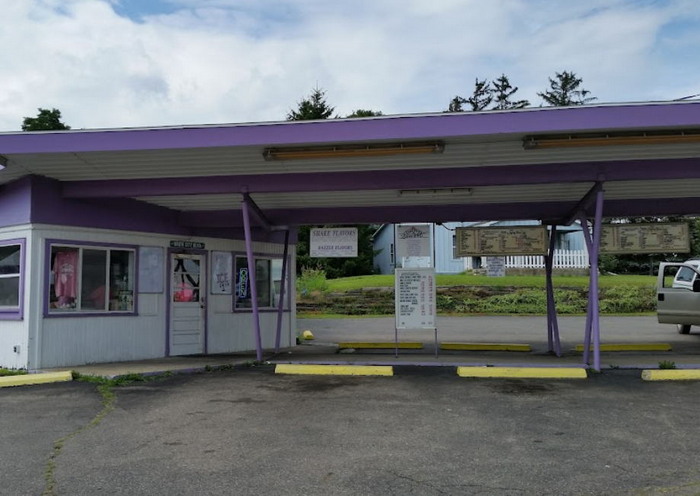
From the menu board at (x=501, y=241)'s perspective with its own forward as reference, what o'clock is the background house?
The background house is roughly at 6 o'clock from the menu board.

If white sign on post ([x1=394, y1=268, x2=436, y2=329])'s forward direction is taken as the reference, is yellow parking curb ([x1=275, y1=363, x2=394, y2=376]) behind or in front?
in front

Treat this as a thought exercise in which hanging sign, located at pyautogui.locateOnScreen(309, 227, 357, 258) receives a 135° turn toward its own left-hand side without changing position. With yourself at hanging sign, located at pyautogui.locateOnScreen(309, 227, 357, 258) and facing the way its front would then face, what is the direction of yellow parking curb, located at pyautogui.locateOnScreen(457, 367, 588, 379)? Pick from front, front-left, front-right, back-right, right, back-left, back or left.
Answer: right

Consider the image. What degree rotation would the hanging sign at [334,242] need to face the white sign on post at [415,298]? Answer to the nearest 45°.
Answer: approximately 90° to its left

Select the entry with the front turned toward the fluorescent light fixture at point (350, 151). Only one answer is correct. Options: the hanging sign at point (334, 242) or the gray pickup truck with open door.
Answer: the hanging sign

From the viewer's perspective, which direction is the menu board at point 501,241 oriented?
toward the camera

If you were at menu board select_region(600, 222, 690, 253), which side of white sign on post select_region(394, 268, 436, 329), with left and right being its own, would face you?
left

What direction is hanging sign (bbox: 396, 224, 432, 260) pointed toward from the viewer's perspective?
toward the camera

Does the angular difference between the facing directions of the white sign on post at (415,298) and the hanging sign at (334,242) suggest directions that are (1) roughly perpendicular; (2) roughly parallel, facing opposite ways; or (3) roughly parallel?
roughly parallel

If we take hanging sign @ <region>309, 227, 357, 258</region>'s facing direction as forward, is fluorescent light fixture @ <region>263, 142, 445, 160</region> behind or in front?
in front

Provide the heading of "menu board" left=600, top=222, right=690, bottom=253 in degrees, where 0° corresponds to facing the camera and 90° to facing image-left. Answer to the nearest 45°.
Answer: approximately 0°
